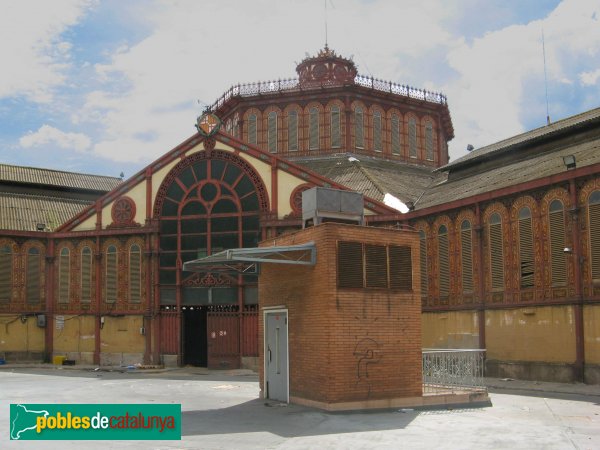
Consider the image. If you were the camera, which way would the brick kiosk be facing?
facing the viewer and to the left of the viewer

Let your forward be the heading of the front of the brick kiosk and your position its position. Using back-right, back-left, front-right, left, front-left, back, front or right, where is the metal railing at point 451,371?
back
